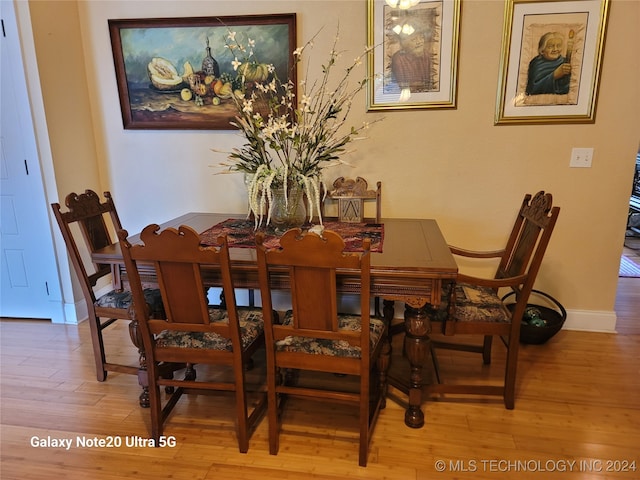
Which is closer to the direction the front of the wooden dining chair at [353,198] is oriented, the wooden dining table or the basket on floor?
the wooden dining table

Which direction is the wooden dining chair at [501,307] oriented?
to the viewer's left

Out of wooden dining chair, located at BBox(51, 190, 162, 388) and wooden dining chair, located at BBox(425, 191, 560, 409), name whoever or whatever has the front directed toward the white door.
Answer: wooden dining chair, located at BBox(425, 191, 560, 409)

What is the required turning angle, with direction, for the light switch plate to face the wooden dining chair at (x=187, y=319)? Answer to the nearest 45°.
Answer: approximately 45° to its right

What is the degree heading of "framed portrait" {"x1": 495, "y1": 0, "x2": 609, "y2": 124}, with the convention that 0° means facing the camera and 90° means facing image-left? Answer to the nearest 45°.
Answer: approximately 0°

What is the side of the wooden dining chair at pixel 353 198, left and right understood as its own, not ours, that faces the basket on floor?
left

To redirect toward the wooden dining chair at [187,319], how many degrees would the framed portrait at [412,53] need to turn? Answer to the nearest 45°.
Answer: approximately 45° to its right

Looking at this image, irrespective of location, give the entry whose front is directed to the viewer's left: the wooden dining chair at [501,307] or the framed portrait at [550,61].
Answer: the wooden dining chair

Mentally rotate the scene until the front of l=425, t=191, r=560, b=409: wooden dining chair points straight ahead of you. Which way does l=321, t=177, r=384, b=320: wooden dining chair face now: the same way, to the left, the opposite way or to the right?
to the left

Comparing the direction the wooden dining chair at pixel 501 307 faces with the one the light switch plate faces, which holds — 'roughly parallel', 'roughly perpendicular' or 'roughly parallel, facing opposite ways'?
roughly perpendicular

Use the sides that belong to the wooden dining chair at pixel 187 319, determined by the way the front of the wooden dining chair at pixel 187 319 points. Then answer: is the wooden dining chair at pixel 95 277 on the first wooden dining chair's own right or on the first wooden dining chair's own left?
on the first wooden dining chair's own left

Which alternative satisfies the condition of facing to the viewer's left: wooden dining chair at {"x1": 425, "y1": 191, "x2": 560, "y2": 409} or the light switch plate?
the wooden dining chair
